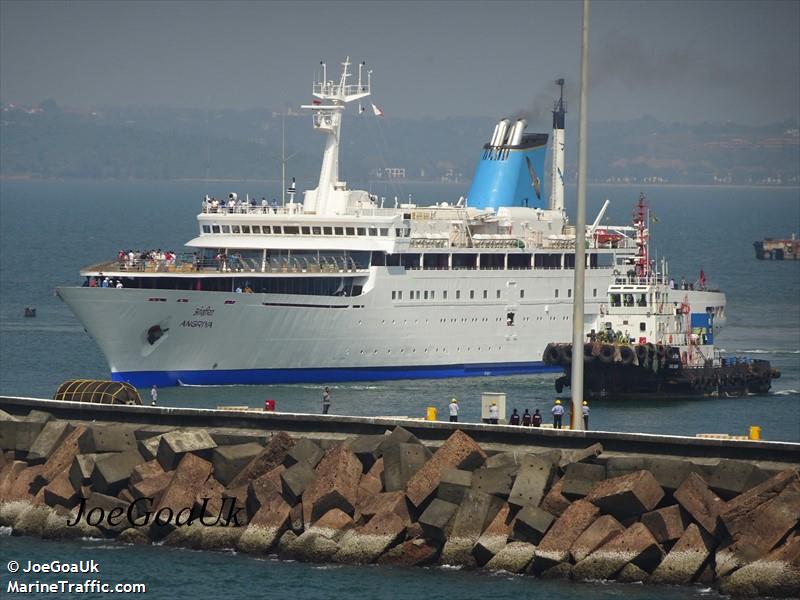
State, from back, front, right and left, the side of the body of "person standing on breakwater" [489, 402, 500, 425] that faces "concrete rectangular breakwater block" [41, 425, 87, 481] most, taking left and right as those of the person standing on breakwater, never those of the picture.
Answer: left

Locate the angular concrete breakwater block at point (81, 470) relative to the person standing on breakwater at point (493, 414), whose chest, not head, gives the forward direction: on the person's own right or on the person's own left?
on the person's own left

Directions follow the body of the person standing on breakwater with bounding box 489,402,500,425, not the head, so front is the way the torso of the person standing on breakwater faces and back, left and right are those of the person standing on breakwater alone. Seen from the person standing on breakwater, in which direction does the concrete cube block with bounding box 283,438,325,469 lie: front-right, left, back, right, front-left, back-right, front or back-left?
back-left

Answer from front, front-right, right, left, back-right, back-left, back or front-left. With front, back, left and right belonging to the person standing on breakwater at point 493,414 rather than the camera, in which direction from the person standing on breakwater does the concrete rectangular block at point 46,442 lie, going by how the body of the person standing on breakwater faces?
left

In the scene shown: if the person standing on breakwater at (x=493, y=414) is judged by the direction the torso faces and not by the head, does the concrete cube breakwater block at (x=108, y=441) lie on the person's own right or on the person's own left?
on the person's own left

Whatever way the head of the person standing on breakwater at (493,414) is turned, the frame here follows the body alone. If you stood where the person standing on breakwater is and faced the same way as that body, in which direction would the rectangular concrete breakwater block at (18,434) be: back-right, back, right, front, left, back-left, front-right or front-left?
left

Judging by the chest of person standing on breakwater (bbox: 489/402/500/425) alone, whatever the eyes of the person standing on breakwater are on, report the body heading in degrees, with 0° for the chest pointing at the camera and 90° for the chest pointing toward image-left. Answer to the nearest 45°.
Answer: approximately 180°

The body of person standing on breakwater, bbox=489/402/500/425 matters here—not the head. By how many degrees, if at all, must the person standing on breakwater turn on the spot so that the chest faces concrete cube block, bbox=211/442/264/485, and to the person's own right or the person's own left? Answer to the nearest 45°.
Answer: approximately 135° to the person's own left

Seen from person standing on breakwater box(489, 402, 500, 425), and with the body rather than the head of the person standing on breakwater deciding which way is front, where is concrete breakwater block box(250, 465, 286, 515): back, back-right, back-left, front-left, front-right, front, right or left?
back-left
